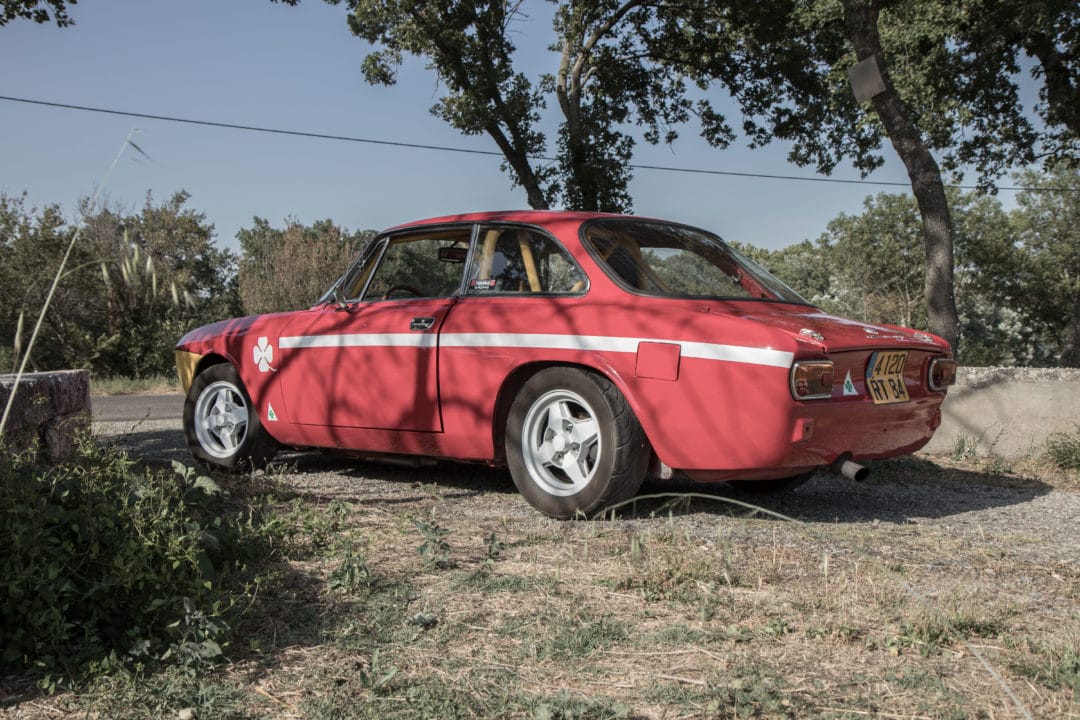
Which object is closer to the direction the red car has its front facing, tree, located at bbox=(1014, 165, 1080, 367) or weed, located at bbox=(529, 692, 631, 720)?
the tree

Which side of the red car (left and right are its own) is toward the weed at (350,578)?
left

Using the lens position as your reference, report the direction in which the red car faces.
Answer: facing away from the viewer and to the left of the viewer

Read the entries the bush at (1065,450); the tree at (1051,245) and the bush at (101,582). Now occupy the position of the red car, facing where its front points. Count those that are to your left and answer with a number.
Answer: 1

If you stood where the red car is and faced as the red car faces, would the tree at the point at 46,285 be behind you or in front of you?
in front

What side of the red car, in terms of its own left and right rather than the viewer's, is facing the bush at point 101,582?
left

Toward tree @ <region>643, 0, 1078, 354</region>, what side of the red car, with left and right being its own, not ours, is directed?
right

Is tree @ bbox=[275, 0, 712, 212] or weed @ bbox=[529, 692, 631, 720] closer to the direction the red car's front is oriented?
the tree

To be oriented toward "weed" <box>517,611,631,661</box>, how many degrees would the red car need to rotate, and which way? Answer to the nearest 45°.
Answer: approximately 135° to its left

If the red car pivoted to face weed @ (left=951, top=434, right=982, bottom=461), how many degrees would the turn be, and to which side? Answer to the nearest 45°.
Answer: approximately 90° to its right

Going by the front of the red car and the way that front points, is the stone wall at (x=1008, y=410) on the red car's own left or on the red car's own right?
on the red car's own right
